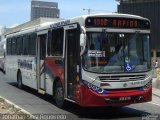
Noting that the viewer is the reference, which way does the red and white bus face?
facing the viewer and to the right of the viewer
